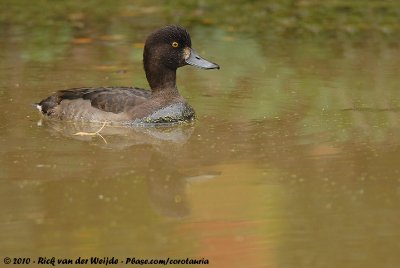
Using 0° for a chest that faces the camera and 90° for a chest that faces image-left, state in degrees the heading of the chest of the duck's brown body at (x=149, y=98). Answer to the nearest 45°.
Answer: approximately 270°
